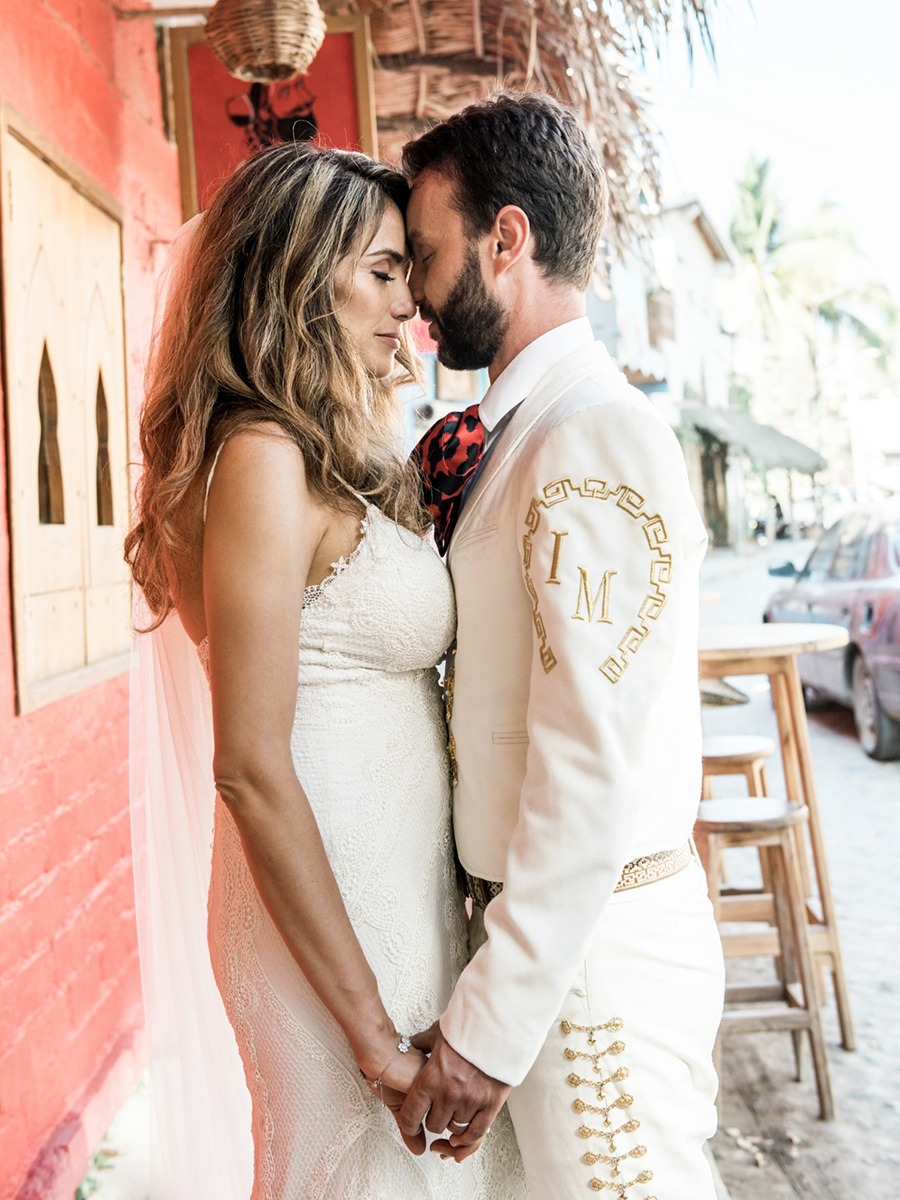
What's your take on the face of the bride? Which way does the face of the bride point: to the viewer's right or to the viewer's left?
to the viewer's right

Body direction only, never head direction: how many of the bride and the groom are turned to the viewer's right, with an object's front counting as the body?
1

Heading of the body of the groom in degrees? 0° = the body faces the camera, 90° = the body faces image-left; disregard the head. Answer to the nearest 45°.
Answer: approximately 90°

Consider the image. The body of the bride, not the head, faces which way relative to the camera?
to the viewer's right

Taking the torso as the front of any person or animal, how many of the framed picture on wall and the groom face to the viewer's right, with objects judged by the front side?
0

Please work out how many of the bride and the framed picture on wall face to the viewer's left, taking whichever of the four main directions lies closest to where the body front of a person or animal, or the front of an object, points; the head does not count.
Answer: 0

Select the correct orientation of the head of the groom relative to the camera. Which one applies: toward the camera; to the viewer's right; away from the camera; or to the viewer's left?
to the viewer's left
